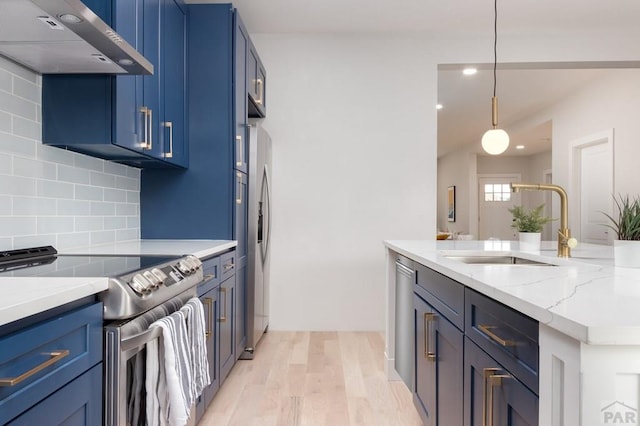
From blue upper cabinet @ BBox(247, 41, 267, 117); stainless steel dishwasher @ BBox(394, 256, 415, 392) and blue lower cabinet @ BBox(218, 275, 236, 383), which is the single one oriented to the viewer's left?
the stainless steel dishwasher

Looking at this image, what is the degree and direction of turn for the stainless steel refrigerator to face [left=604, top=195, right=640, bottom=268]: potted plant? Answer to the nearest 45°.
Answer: approximately 45° to its right

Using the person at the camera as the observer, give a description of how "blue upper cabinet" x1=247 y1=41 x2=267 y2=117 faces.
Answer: facing to the right of the viewer

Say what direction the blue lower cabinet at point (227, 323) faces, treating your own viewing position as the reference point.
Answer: facing to the right of the viewer

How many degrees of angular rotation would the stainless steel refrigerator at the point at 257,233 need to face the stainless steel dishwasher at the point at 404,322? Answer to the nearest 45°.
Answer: approximately 45° to its right

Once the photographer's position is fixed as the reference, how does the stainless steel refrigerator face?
facing to the right of the viewer

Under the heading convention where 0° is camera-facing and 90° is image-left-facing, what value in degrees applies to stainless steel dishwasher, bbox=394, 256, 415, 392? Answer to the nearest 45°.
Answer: approximately 90°

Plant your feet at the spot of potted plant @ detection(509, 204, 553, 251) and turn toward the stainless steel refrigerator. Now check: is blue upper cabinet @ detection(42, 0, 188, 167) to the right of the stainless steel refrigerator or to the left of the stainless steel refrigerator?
left

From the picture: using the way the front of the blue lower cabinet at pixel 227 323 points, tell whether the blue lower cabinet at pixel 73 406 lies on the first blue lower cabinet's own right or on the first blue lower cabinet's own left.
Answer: on the first blue lower cabinet's own right

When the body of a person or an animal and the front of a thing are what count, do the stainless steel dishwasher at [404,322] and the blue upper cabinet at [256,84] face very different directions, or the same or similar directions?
very different directions
